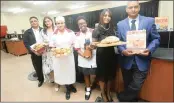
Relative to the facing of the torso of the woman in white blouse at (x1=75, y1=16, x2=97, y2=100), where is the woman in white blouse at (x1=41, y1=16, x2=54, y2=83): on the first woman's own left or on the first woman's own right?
on the first woman's own right

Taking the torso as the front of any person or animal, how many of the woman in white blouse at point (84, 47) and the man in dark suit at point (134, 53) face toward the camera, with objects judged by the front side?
2

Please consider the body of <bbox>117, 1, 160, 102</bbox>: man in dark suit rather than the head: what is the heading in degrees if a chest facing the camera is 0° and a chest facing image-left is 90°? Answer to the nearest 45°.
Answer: approximately 0°

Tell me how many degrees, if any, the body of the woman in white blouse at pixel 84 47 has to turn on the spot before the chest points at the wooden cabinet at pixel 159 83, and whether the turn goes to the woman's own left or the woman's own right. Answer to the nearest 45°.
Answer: approximately 45° to the woman's own left

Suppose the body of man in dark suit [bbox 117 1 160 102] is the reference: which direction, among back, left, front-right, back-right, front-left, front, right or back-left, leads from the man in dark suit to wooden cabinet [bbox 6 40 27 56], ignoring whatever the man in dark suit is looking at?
back-right

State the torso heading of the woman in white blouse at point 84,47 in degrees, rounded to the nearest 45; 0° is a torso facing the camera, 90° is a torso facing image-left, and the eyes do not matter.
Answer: approximately 0°
